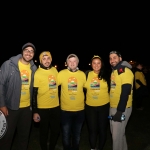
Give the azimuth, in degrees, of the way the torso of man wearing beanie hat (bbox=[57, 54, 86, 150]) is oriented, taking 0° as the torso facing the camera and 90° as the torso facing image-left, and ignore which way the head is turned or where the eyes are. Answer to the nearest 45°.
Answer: approximately 0°

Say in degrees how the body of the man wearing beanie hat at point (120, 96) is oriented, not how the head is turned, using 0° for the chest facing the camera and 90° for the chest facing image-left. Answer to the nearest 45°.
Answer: approximately 45°

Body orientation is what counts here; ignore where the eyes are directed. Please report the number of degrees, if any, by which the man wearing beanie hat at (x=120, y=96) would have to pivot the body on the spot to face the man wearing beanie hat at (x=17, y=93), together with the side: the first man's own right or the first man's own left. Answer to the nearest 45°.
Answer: approximately 45° to the first man's own right

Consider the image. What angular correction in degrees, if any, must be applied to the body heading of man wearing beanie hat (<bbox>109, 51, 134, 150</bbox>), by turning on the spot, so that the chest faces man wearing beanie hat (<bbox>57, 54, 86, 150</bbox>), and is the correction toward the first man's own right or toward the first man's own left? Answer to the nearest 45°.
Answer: approximately 45° to the first man's own right

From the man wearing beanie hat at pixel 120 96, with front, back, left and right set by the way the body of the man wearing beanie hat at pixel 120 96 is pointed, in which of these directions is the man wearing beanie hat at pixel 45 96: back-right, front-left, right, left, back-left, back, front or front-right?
front-right

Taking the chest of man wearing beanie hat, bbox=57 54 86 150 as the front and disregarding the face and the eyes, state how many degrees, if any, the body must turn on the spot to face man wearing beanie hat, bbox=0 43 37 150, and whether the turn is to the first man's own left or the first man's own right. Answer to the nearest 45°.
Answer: approximately 90° to the first man's own right
